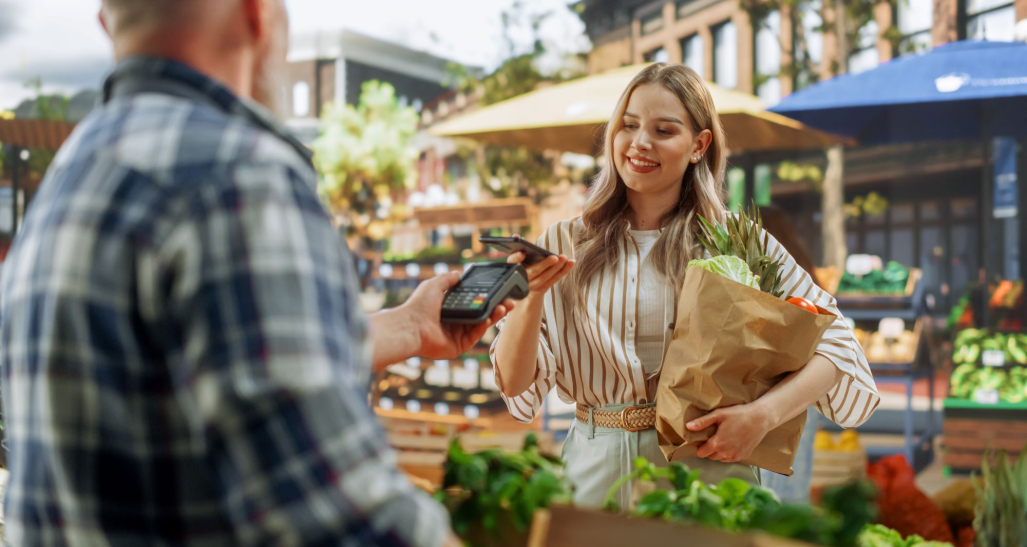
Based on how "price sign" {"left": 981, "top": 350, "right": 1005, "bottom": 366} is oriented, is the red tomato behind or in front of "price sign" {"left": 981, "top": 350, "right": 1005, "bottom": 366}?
in front

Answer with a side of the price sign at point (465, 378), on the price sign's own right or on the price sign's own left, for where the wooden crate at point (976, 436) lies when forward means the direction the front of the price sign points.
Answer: on the price sign's own left

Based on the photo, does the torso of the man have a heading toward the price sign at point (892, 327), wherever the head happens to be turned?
yes

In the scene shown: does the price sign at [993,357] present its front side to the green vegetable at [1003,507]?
yes

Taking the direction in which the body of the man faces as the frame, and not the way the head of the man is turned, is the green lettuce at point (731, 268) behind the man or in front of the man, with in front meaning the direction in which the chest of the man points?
in front

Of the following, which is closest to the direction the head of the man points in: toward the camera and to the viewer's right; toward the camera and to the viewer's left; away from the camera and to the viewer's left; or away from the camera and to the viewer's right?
away from the camera and to the viewer's right

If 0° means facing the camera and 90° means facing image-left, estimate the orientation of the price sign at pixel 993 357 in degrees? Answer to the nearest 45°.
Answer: approximately 0°

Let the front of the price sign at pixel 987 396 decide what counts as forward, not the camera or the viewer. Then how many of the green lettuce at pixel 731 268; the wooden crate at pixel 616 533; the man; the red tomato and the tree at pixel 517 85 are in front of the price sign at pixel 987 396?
4
